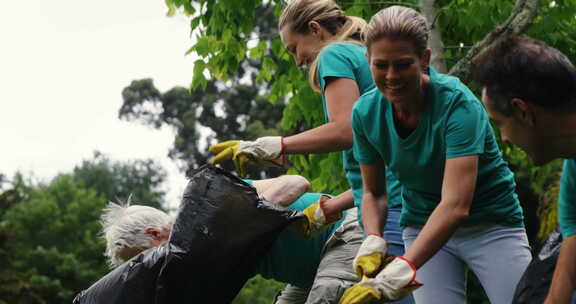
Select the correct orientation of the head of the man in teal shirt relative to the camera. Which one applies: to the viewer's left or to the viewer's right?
to the viewer's left

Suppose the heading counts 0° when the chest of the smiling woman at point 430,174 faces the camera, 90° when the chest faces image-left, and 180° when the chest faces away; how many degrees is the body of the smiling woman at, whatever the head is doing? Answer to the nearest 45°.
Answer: approximately 45°

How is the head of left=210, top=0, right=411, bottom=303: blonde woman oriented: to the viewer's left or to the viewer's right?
to the viewer's left

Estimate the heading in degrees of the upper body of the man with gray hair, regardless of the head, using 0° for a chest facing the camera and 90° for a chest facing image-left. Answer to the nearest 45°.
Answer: approximately 90°

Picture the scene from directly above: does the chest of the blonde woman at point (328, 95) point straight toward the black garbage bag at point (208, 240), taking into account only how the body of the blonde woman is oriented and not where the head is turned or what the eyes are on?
yes

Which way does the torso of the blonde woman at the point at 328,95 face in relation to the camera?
to the viewer's left

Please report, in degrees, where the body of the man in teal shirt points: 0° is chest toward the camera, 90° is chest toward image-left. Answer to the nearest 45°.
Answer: approximately 90°

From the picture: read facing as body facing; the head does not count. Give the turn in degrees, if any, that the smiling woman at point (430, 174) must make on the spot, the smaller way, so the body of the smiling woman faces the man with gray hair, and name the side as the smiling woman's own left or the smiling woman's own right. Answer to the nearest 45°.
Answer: approximately 90° to the smiling woman's own right
